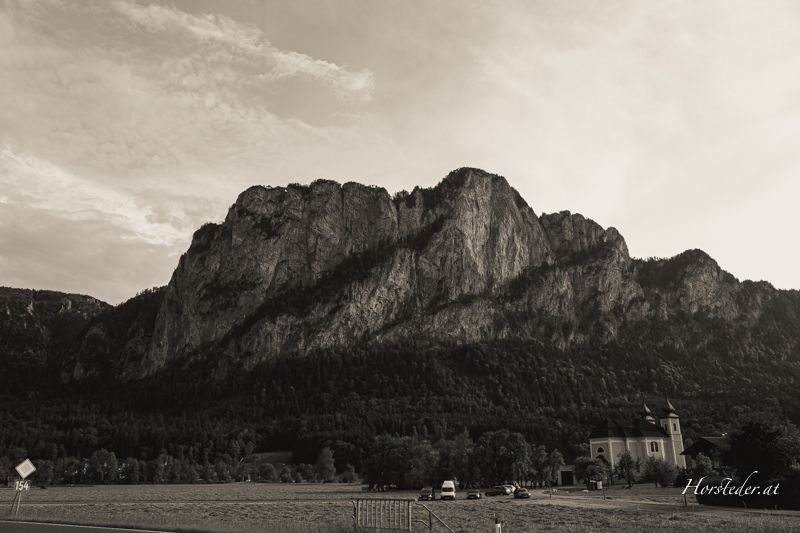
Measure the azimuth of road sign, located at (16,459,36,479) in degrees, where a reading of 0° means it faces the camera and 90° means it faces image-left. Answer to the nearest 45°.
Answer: approximately 0°

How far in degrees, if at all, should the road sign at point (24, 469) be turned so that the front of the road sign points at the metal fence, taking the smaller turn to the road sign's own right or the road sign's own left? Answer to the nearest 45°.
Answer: approximately 45° to the road sign's own left
